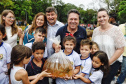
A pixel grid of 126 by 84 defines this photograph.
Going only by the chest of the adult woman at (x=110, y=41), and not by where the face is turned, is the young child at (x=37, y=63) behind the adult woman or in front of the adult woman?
in front

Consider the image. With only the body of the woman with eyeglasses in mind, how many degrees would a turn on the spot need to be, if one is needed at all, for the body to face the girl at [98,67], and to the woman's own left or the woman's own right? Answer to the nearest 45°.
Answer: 0° — they already face them

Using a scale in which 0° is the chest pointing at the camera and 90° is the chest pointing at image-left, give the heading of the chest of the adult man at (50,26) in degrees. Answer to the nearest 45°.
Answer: approximately 0°

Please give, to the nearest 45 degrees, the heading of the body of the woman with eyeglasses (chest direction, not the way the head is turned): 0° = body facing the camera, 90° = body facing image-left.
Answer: approximately 315°

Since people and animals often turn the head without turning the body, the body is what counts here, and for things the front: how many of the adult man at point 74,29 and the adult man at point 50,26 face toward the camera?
2

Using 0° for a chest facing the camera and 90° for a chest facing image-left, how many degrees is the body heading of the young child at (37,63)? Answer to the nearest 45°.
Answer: approximately 315°

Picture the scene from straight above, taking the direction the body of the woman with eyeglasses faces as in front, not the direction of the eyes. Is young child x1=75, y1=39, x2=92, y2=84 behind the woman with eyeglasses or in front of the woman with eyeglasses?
in front
